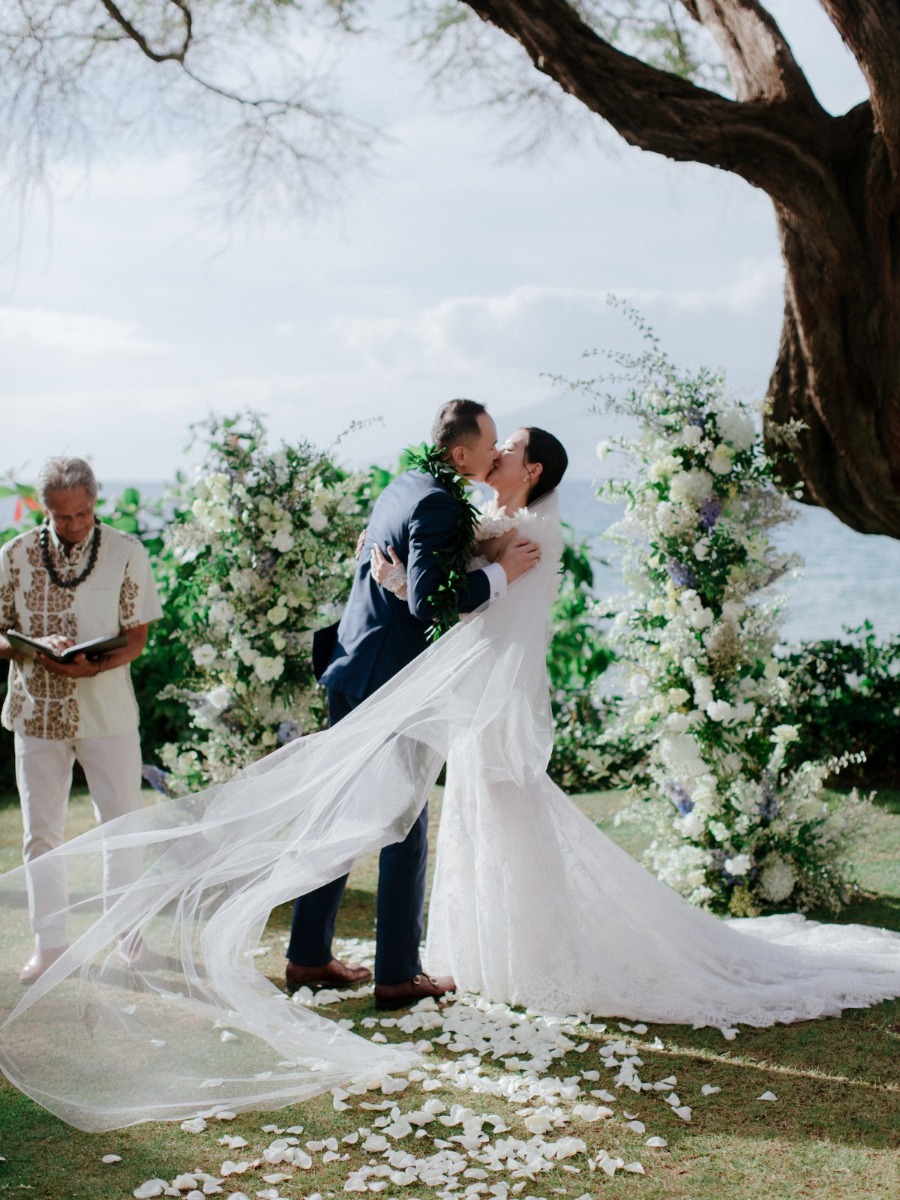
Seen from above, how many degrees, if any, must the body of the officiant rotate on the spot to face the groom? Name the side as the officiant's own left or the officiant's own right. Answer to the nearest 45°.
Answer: approximately 45° to the officiant's own left

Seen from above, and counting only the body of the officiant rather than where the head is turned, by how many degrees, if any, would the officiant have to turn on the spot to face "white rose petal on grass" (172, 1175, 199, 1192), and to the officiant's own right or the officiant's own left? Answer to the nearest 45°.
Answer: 0° — they already face it

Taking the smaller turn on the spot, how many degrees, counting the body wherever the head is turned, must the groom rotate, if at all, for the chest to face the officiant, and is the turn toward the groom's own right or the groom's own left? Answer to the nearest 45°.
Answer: approximately 180°

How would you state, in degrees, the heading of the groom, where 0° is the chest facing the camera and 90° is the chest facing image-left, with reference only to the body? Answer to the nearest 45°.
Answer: approximately 270°

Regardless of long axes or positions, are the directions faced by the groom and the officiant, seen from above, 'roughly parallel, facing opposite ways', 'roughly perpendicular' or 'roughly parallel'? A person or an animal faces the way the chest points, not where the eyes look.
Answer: roughly perpendicular

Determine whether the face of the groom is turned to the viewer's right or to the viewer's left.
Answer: to the viewer's right

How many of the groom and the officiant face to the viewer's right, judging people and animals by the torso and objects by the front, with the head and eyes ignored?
1

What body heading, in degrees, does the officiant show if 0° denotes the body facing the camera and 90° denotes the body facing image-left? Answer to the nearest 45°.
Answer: approximately 0°

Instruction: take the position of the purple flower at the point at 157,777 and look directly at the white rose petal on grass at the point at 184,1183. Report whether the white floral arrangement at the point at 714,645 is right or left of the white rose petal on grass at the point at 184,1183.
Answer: left

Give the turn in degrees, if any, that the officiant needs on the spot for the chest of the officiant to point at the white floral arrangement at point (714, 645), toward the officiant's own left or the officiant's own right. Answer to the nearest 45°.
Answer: approximately 90° to the officiant's own left
